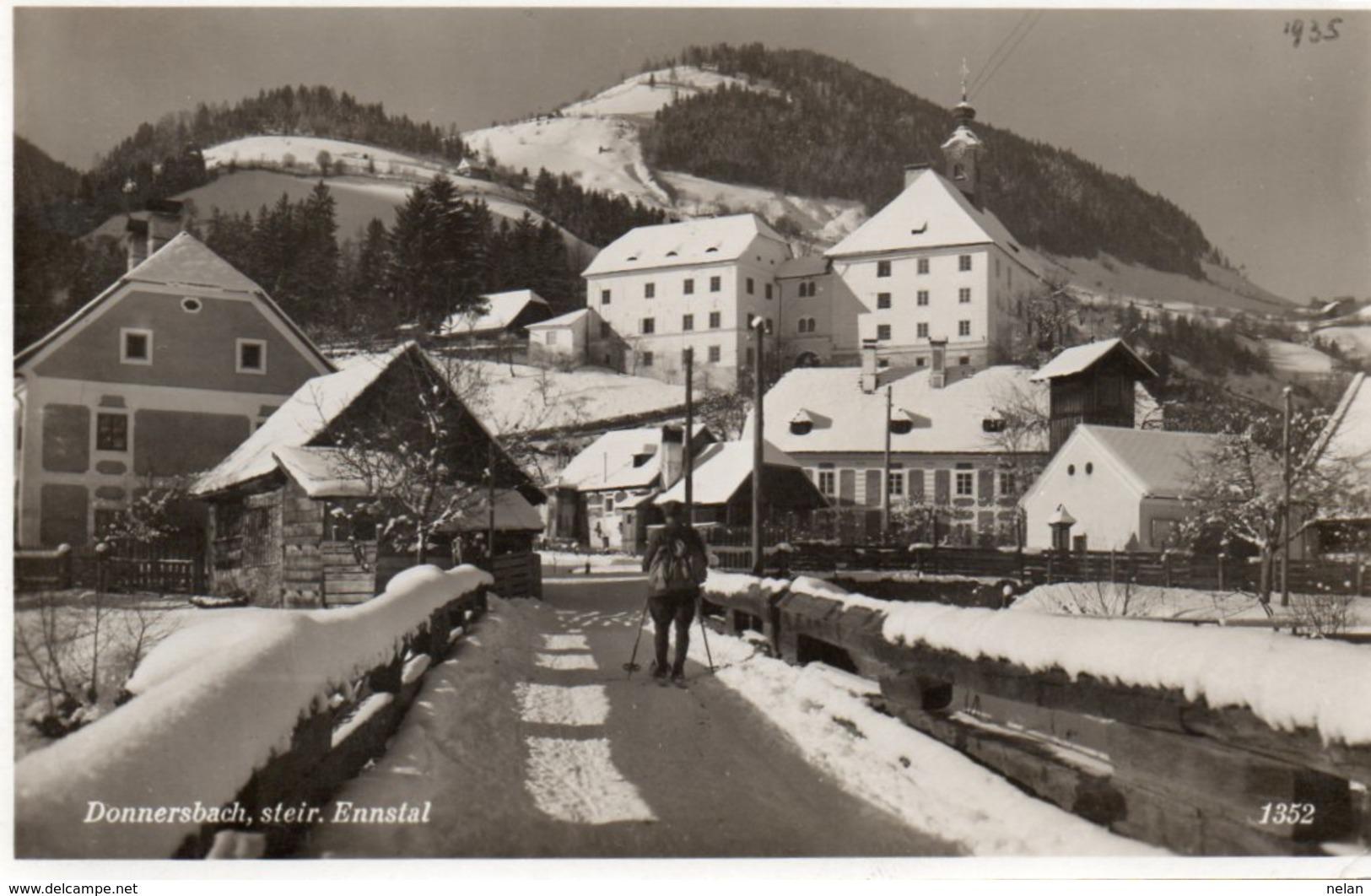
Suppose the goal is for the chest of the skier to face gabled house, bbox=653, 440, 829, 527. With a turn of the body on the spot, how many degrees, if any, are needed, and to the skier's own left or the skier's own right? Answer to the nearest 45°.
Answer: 0° — they already face it

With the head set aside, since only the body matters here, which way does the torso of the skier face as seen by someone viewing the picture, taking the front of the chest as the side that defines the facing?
away from the camera

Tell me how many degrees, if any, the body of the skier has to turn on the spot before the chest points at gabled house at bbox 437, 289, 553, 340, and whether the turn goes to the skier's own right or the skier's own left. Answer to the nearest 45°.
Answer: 0° — they already face it

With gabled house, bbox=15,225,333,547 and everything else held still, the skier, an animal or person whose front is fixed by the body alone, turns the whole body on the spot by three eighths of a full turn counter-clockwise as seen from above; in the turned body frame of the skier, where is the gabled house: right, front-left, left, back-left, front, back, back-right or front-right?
right

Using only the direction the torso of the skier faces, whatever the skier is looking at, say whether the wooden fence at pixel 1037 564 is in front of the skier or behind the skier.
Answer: in front

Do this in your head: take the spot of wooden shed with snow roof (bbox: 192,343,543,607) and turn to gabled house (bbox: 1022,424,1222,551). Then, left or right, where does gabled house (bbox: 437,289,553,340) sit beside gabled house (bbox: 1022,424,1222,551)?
left

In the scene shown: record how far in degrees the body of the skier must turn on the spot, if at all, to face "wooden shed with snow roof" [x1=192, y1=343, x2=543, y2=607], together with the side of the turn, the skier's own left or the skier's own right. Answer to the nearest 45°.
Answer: approximately 45° to the skier's own left

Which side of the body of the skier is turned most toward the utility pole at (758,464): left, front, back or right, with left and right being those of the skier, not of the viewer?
front
